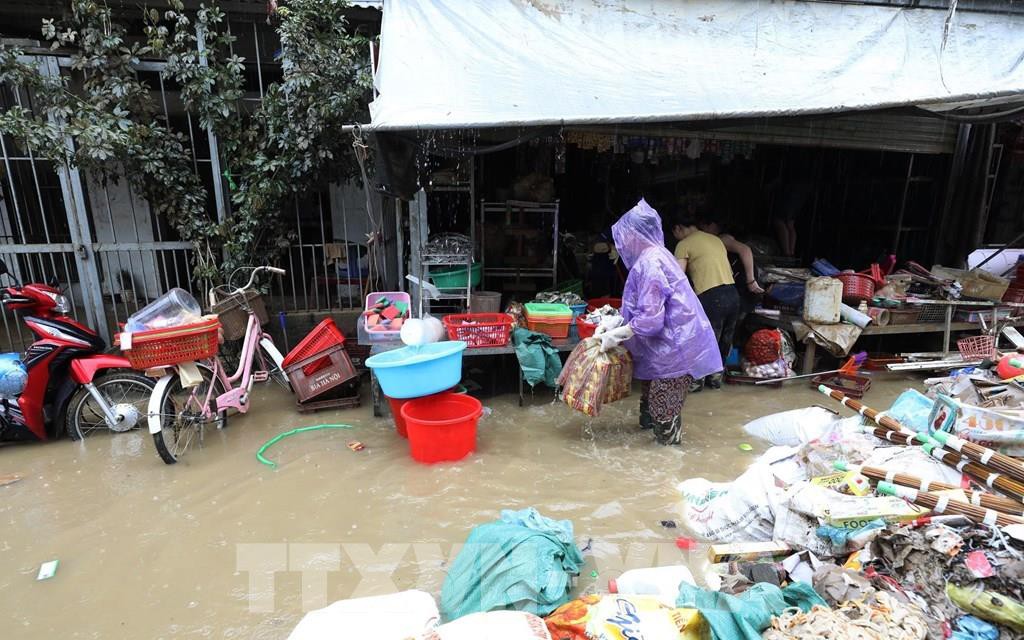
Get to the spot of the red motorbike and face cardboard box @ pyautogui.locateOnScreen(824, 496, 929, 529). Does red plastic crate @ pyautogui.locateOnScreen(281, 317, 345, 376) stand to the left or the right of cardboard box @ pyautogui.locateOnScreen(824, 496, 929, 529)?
left

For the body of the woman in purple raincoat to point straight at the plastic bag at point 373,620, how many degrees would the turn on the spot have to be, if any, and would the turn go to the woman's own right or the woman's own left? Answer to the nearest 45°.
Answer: approximately 90° to the woman's own left

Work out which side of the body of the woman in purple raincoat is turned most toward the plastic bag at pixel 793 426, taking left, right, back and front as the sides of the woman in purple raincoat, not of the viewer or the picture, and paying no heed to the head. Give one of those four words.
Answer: back

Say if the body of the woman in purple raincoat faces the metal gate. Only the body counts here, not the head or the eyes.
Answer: yes

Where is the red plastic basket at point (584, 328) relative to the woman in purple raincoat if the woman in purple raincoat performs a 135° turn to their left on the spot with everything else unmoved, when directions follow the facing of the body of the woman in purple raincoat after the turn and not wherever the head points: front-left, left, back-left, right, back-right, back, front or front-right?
back

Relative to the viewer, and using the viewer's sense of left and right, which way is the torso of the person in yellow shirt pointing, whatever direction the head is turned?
facing away from the viewer and to the left of the viewer

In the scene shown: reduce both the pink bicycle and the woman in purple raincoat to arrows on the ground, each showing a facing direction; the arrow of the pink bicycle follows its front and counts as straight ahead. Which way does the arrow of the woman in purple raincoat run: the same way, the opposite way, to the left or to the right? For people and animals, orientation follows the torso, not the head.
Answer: to the left

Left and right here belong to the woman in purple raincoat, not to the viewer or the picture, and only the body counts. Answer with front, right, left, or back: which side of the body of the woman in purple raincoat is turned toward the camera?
left

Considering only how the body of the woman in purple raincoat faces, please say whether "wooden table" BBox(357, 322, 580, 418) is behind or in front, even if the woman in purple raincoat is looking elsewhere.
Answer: in front

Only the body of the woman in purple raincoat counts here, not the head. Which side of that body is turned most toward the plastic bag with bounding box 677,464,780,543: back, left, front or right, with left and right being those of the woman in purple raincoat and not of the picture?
left

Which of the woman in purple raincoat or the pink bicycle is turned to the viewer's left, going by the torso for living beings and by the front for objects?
the woman in purple raincoat

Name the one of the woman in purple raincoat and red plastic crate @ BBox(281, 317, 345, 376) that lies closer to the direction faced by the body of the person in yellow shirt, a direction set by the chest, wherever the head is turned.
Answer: the red plastic crate

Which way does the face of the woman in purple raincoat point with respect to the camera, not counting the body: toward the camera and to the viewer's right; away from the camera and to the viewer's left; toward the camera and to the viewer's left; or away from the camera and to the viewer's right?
away from the camera and to the viewer's left
